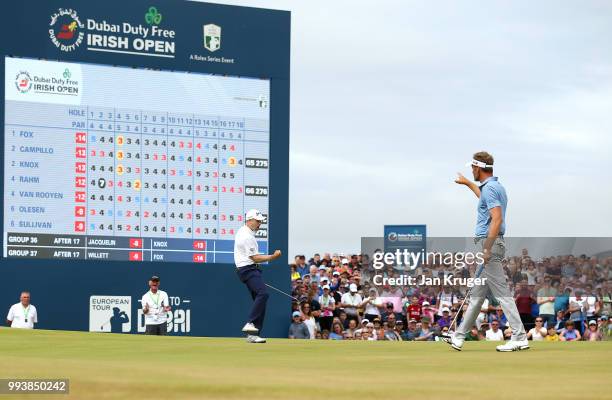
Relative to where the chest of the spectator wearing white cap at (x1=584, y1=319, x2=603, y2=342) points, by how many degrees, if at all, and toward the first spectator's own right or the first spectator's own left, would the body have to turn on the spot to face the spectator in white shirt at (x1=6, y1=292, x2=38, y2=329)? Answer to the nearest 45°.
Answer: approximately 45° to the first spectator's own right

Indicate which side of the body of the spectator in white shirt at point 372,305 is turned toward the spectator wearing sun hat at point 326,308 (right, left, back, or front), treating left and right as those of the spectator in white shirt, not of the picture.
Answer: right

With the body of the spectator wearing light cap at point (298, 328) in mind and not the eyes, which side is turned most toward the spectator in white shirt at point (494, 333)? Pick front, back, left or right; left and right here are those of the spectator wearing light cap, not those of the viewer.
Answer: left

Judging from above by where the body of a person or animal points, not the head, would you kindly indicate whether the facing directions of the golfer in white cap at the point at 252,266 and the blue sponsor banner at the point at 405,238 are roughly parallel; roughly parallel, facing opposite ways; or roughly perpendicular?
roughly perpendicular

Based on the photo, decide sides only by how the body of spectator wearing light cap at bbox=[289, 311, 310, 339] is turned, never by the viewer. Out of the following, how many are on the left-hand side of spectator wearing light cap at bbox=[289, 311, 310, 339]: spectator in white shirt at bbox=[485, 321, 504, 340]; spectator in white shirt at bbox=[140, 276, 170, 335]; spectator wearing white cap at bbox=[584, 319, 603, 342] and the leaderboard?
2

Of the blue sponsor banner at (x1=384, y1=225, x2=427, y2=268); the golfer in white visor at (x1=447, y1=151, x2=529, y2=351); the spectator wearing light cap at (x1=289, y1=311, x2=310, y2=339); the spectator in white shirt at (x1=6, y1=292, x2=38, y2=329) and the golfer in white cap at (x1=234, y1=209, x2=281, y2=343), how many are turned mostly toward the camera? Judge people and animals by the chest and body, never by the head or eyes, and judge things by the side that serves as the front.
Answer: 3

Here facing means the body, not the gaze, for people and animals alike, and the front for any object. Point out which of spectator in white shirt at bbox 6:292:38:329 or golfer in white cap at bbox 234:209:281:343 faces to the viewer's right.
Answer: the golfer in white cap
